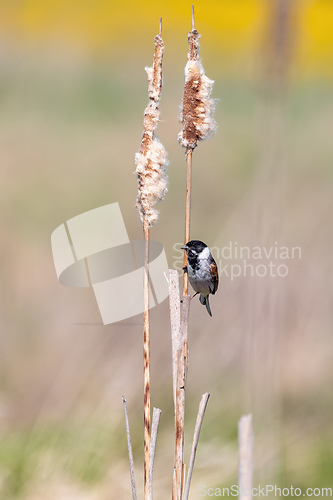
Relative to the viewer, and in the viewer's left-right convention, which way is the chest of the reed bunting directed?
facing the viewer and to the left of the viewer
